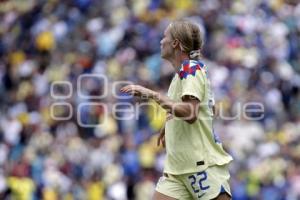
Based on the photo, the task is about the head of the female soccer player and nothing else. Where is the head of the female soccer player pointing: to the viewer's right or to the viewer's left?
to the viewer's left

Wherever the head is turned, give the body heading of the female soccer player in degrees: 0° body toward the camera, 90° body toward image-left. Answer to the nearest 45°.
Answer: approximately 90°
